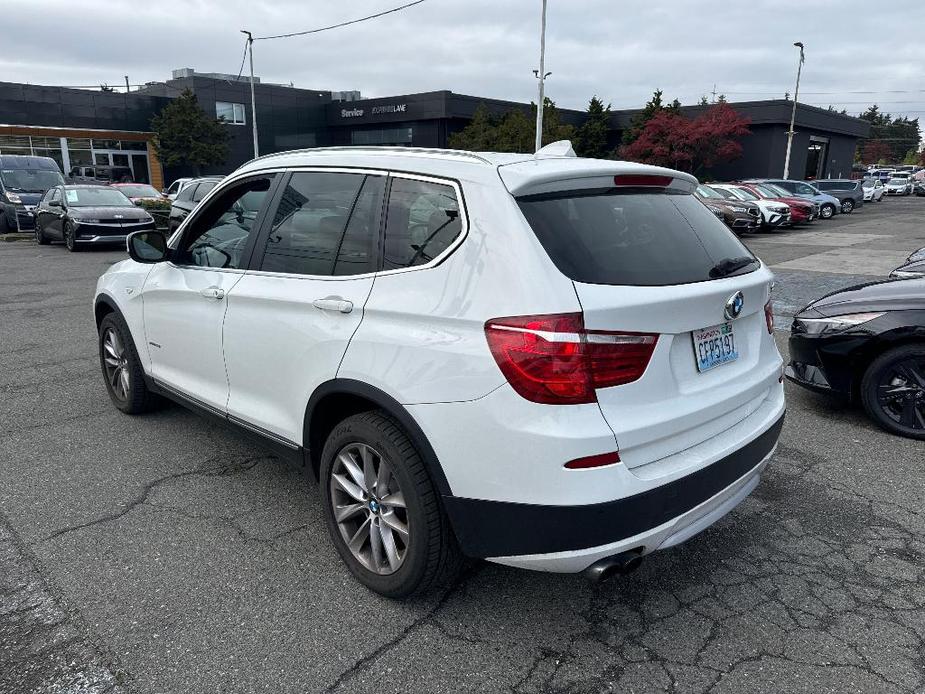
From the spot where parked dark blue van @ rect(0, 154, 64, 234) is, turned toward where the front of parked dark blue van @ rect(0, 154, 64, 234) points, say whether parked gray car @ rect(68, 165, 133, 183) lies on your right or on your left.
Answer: on your left

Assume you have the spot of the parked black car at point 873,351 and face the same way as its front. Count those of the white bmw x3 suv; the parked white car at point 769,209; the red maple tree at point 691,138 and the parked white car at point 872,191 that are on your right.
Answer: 3

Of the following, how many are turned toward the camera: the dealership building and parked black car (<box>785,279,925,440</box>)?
1

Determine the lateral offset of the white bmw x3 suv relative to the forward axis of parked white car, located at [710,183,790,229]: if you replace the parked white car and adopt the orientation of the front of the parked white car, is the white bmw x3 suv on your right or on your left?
on your right

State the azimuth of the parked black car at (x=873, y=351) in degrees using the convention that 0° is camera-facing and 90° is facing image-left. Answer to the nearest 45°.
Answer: approximately 90°

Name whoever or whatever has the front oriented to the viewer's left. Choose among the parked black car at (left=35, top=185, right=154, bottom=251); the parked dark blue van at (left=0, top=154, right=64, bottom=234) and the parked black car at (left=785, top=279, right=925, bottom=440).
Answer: the parked black car at (left=785, top=279, right=925, bottom=440)

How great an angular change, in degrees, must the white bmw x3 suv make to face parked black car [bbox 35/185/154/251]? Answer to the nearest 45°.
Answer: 0° — it already faces it

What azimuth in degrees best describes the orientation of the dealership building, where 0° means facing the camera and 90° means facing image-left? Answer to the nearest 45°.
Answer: approximately 0°

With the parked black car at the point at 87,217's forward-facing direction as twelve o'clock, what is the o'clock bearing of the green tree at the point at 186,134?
The green tree is roughly at 8 o'clock from the parked black car.
